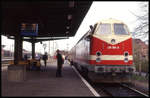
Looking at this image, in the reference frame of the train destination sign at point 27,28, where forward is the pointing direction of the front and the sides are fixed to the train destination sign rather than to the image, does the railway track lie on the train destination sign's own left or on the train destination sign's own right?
on the train destination sign's own left

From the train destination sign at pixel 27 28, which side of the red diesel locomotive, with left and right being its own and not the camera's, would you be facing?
right

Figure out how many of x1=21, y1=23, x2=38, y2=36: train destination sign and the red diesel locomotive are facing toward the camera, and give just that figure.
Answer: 2

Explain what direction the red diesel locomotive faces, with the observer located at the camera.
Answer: facing the viewer

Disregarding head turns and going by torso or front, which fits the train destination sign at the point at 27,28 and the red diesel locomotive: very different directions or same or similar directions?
same or similar directions

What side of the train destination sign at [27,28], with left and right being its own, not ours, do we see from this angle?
front
